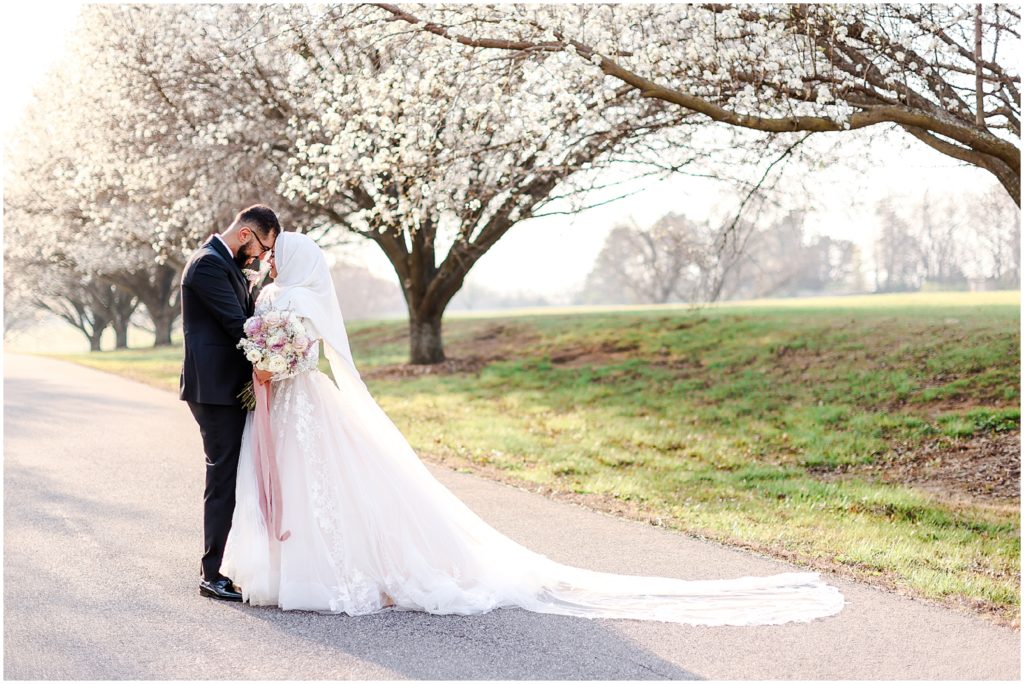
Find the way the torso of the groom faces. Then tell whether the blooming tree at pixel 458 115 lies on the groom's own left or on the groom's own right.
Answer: on the groom's own left

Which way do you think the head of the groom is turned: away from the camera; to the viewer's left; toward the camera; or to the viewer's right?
to the viewer's right

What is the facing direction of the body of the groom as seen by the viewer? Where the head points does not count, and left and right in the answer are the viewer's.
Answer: facing to the right of the viewer
